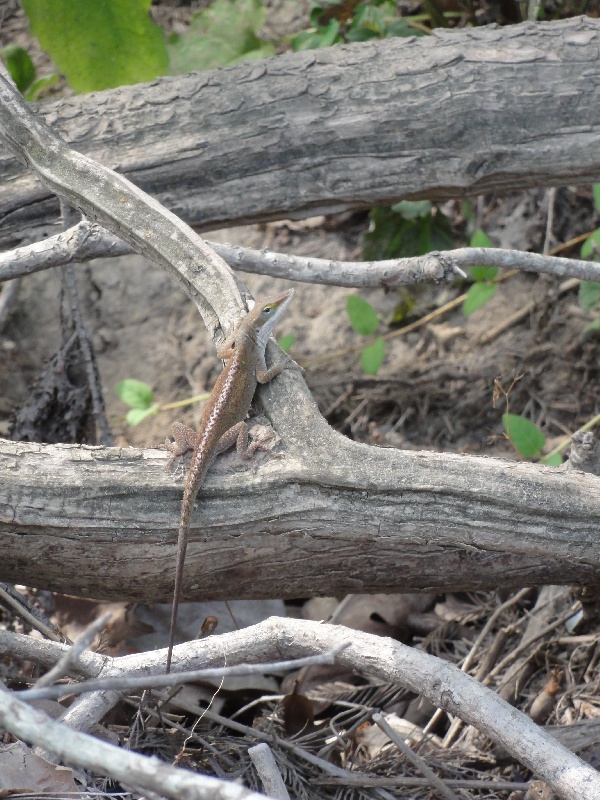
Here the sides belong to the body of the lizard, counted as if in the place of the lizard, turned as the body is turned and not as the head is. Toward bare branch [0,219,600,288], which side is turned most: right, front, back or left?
front

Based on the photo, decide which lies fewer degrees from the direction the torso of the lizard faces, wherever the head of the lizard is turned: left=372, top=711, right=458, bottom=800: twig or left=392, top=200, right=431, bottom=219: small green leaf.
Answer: the small green leaf

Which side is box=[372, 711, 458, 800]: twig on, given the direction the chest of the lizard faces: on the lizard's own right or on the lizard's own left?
on the lizard's own right

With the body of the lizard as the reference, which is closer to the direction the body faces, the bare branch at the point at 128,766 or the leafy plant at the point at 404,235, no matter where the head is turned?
the leafy plant

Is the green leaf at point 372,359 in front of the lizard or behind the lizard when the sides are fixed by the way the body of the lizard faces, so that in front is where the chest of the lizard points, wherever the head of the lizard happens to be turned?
in front

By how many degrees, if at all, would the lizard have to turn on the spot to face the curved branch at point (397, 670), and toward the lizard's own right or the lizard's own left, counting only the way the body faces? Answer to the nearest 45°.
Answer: approximately 135° to the lizard's own right

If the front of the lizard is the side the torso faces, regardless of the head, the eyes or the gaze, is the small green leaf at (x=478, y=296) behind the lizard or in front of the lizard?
in front

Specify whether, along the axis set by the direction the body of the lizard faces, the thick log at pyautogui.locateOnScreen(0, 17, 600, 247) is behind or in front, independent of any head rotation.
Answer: in front

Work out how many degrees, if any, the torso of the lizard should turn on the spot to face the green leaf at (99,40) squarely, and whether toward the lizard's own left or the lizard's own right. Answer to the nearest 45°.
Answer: approximately 45° to the lizard's own left
